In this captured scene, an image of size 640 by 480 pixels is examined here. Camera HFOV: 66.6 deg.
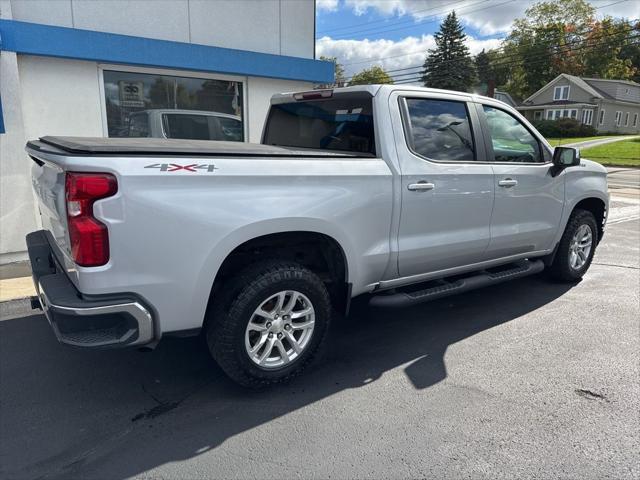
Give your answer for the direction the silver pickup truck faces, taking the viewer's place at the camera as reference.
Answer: facing away from the viewer and to the right of the viewer
